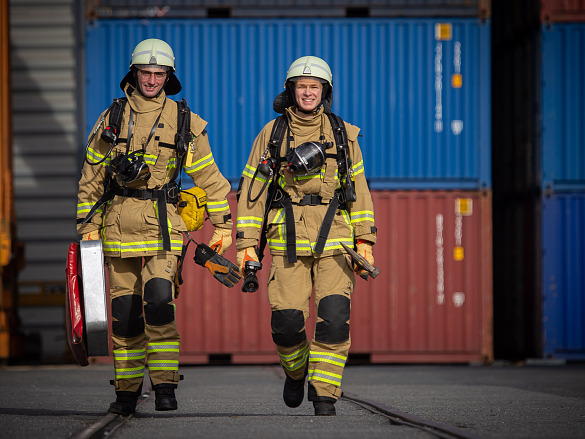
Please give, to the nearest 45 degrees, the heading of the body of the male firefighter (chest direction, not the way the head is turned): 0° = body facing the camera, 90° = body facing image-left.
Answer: approximately 0°

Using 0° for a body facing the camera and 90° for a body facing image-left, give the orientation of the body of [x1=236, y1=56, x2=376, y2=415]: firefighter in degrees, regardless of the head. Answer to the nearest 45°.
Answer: approximately 0°

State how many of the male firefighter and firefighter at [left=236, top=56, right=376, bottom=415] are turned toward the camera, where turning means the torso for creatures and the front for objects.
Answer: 2

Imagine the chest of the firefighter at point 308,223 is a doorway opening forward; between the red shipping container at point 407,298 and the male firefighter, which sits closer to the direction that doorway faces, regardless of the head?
the male firefighter

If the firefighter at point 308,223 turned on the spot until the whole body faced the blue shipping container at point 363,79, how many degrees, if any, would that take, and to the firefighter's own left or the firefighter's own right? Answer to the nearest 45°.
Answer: approximately 180°

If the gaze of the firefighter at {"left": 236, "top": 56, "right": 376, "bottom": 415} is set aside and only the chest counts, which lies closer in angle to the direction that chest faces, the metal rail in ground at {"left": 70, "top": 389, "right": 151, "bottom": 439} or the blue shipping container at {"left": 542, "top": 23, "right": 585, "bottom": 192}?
the metal rail in ground

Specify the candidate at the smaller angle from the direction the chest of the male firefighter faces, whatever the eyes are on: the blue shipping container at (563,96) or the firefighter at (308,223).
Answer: the firefighter

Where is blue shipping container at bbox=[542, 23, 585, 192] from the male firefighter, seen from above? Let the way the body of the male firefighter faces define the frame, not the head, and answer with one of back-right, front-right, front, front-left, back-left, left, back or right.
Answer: back-left
